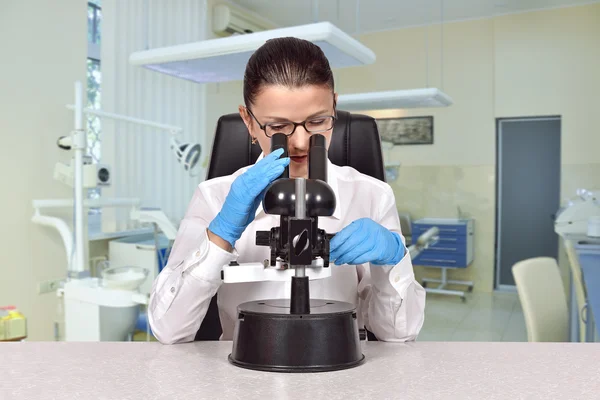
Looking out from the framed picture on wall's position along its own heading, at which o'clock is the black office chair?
The black office chair is roughly at 12 o'clock from the framed picture on wall.

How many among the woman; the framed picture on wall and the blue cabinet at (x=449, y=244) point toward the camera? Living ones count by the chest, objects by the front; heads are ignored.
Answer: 3

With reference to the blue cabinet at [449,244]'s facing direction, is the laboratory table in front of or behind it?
in front

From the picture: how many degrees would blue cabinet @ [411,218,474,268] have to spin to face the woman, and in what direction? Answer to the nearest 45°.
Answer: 0° — it already faces them

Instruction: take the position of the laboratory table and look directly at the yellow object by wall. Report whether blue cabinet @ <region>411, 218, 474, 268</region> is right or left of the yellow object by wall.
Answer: right

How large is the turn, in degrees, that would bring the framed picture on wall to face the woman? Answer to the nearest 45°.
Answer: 0° — it already faces them

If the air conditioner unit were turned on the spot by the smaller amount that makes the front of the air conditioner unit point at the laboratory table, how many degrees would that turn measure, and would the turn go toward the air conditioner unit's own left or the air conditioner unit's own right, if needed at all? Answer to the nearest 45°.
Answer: approximately 45° to the air conditioner unit's own right

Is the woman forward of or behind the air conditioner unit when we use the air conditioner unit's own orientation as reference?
forward

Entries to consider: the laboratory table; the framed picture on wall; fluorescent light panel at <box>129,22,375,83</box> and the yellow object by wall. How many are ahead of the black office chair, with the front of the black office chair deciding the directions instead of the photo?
1

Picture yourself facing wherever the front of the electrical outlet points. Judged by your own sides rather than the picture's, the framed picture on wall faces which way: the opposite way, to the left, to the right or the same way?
to the right

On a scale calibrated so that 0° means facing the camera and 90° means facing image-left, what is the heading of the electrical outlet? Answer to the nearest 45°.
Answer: approximately 315°

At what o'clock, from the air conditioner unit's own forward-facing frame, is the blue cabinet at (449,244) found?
The blue cabinet is roughly at 10 o'clock from the air conditioner unit.

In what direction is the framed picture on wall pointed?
toward the camera

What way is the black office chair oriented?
toward the camera
